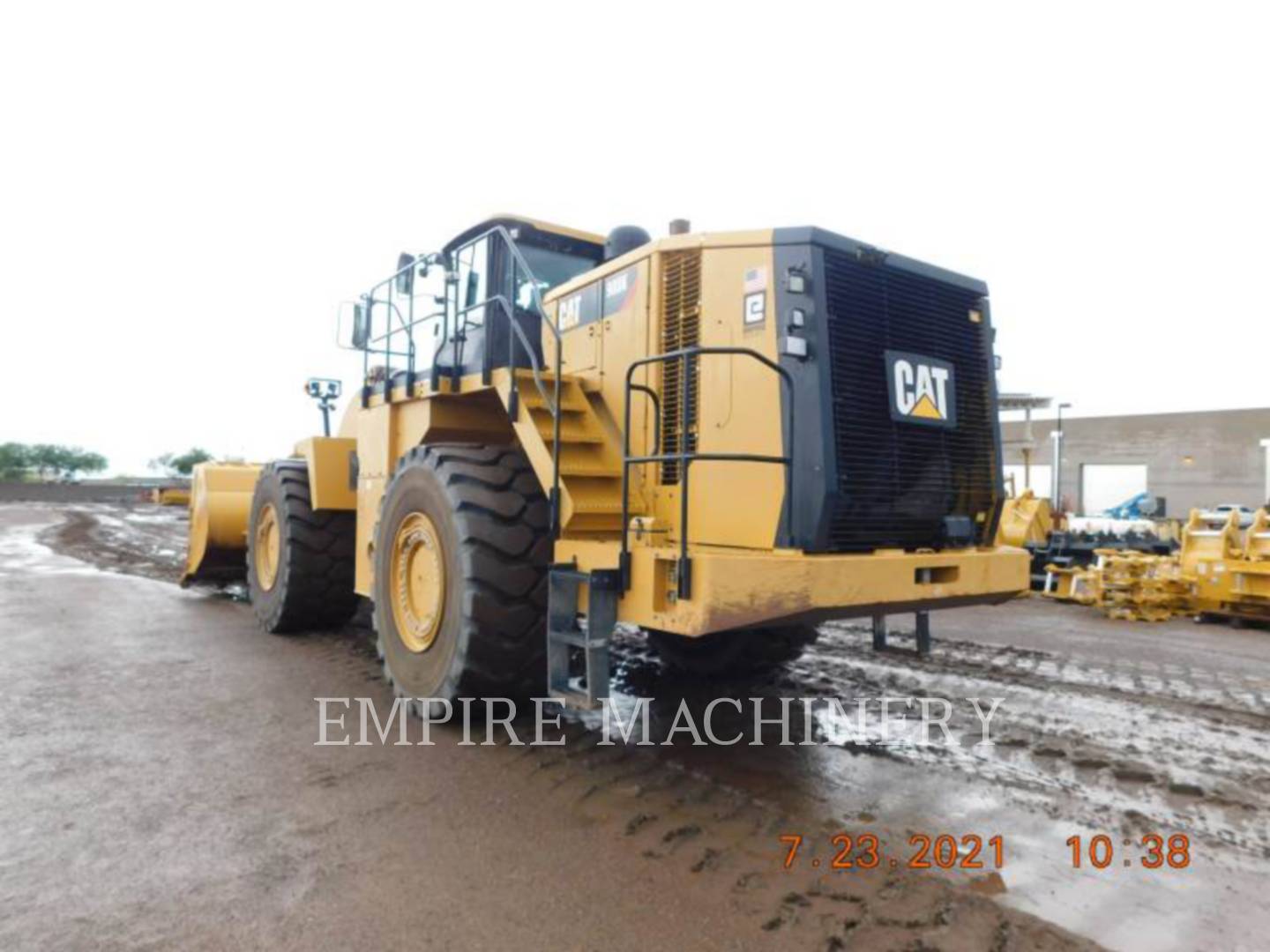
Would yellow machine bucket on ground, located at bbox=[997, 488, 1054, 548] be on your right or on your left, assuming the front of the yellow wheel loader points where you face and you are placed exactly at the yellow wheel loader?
on your right

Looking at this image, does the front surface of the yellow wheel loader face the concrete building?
no

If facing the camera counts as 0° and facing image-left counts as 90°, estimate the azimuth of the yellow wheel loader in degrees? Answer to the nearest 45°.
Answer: approximately 135°
